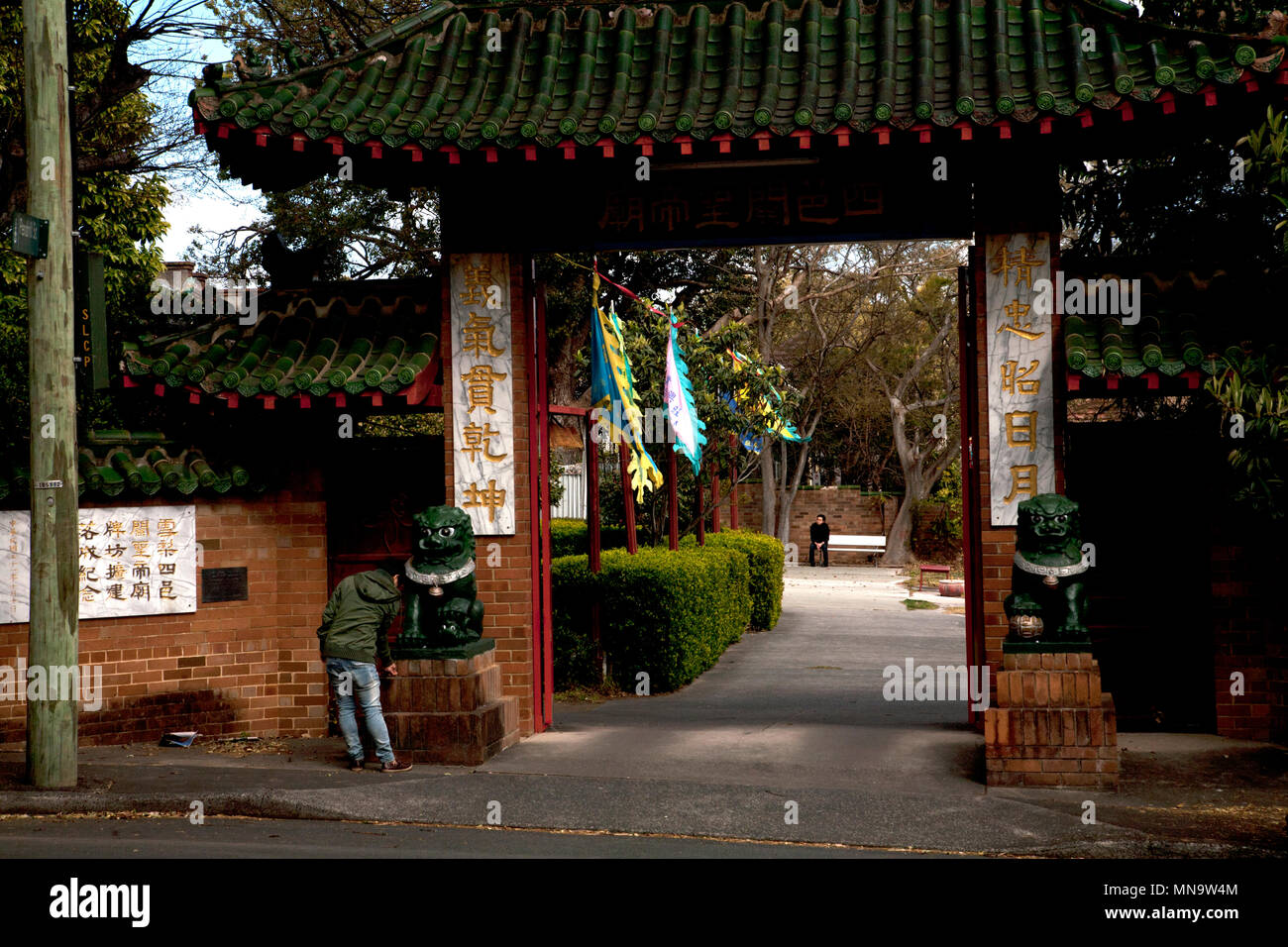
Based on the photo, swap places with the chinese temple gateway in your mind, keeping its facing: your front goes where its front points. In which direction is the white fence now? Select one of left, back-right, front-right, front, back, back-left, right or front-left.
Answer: back

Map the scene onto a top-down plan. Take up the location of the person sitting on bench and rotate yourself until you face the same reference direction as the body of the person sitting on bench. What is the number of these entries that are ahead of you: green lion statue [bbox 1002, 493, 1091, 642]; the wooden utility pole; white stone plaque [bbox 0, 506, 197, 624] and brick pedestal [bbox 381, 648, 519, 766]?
4

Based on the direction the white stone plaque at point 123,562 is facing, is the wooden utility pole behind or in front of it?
in front

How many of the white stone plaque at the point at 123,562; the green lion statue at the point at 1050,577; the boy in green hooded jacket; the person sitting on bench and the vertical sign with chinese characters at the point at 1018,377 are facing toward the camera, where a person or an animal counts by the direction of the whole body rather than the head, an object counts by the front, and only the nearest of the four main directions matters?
4

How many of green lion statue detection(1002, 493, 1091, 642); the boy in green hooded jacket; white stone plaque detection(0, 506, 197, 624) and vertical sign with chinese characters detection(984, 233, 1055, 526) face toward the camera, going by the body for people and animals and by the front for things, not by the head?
3

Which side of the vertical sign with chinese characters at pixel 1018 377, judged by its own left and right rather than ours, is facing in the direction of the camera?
front

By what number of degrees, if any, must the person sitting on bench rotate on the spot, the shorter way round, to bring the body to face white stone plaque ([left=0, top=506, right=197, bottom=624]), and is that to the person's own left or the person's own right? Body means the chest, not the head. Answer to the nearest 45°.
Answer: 0° — they already face it

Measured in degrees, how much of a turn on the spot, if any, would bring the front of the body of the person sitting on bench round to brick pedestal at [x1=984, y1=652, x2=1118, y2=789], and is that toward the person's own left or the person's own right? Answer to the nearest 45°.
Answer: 0° — they already face it

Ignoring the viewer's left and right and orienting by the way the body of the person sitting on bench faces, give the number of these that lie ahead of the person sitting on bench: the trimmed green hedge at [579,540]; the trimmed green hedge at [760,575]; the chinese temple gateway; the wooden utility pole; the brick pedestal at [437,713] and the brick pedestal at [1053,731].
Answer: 6

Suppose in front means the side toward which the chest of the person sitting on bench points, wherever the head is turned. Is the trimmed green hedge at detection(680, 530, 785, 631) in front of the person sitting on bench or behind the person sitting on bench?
in front
